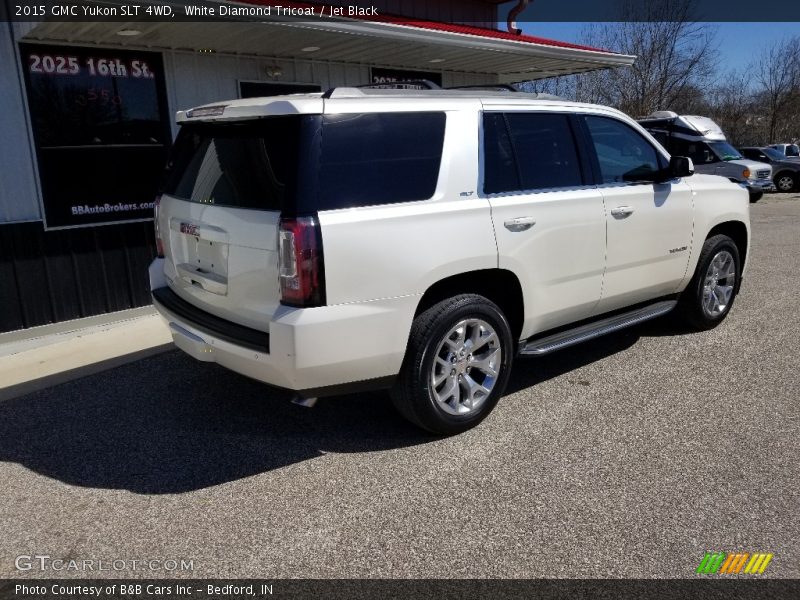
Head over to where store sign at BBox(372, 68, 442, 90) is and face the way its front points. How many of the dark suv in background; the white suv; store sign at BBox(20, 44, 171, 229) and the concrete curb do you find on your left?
1

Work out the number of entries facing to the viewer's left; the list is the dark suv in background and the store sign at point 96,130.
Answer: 0

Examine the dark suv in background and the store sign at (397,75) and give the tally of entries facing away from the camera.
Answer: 0

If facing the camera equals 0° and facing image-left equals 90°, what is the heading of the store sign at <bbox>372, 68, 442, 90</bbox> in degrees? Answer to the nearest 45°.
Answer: approximately 315°

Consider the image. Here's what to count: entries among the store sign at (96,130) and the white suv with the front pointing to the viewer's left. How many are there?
0

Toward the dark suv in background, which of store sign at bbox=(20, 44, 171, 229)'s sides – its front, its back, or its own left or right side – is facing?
left

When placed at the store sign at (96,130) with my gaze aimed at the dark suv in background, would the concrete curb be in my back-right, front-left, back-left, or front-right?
back-right

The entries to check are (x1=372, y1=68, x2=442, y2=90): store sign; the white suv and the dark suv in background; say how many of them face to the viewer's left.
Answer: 0

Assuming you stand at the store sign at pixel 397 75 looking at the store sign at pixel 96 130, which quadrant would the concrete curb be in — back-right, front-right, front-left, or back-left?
front-left

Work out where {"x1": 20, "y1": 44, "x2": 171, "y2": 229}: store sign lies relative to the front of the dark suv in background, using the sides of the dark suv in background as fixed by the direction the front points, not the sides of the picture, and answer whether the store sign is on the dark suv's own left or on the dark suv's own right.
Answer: on the dark suv's own right

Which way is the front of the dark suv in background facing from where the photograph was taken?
facing the viewer and to the right of the viewer

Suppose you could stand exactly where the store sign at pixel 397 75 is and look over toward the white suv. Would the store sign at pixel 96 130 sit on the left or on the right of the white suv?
right

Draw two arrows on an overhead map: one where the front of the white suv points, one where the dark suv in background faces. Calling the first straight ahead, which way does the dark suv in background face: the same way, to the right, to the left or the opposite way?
to the right

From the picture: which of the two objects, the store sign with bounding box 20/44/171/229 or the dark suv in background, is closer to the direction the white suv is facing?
the dark suv in background

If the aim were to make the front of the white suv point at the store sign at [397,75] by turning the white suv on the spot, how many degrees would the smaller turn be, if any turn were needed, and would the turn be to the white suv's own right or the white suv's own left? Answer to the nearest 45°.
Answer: approximately 45° to the white suv's own left

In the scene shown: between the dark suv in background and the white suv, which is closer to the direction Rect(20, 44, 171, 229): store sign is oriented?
the white suv

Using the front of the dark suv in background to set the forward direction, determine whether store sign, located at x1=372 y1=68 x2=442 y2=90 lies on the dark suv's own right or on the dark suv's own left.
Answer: on the dark suv's own right

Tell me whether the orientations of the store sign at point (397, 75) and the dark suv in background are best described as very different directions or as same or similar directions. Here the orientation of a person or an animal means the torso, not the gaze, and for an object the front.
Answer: same or similar directions

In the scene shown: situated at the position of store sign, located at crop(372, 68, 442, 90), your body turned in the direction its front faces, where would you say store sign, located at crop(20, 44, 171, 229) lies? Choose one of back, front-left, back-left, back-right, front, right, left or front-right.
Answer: right
